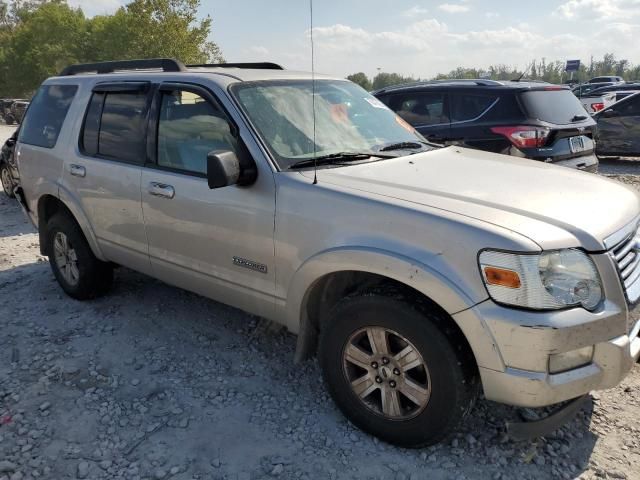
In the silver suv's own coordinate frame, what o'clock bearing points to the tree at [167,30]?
The tree is roughly at 7 o'clock from the silver suv.

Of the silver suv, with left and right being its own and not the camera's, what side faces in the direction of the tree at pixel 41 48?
back

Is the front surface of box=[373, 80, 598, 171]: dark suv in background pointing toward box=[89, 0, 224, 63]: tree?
yes

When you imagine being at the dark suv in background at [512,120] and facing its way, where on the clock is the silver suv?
The silver suv is roughly at 8 o'clock from the dark suv in background.

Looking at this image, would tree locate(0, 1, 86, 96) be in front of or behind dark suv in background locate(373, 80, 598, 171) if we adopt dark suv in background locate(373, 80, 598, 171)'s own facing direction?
in front

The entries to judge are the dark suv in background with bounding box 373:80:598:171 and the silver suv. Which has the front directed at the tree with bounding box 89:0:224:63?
the dark suv in background

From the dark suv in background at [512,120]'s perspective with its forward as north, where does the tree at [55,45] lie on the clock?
The tree is roughly at 12 o'clock from the dark suv in background.

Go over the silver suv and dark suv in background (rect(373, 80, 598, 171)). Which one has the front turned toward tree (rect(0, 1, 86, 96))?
the dark suv in background

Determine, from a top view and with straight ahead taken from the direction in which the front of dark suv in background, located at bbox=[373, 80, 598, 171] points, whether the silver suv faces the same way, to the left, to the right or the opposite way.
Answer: the opposite way

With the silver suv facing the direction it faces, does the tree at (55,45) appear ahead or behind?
behind

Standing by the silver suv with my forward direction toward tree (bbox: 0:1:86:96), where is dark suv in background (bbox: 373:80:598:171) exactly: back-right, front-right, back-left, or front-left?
front-right

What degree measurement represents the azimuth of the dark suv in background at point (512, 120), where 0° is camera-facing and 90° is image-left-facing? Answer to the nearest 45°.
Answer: approximately 135°

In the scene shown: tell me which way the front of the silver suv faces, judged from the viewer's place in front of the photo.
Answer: facing the viewer and to the right of the viewer

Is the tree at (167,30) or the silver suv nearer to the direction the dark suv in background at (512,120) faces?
the tree
